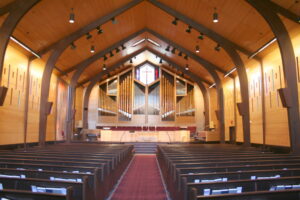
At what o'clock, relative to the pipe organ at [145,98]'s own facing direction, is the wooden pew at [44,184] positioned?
The wooden pew is roughly at 12 o'clock from the pipe organ.

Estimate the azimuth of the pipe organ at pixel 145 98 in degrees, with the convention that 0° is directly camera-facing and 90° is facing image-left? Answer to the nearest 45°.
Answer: approximately 0°
